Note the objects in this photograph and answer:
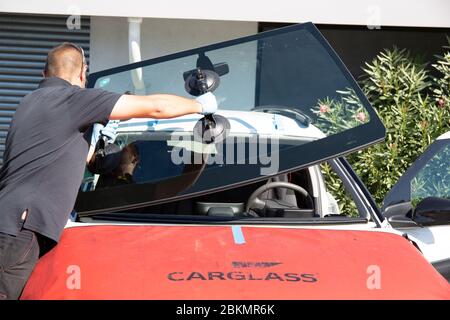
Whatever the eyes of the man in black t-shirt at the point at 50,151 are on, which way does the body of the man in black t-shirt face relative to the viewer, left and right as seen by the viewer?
facing away from the viewer and to the right of the viewer

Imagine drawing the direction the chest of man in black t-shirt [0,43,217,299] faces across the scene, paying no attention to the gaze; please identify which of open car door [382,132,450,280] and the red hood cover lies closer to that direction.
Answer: the open car door

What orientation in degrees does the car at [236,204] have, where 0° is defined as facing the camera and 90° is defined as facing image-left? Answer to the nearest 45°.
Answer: approximately 0°

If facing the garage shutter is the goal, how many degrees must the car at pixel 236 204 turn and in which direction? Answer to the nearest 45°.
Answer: approximately 135° to its right

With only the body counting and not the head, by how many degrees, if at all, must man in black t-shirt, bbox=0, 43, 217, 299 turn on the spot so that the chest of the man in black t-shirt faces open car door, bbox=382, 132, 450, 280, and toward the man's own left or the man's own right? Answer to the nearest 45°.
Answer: approximately 45° to the man's own right

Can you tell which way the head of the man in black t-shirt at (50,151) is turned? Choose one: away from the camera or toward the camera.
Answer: away from the camera
